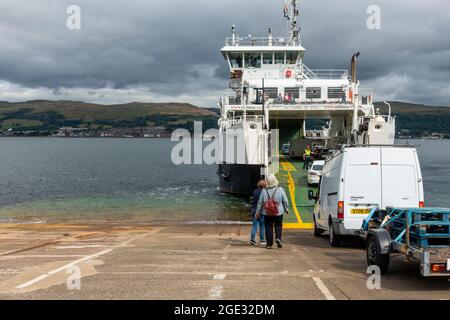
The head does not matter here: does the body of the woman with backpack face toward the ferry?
yes

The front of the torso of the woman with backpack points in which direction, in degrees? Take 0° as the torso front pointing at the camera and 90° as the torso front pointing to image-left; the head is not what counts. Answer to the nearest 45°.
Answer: approximately 180°

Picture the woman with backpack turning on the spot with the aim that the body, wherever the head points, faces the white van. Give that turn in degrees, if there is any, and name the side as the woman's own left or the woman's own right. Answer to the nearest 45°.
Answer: approximately 90° to the woman's own right

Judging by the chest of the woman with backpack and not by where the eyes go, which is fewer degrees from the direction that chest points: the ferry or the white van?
the ferry

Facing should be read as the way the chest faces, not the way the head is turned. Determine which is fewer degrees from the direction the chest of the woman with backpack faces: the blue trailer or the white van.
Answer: the white van

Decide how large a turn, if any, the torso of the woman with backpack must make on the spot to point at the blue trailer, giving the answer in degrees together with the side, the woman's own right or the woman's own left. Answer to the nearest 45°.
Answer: approximately 135° to the woman's own right

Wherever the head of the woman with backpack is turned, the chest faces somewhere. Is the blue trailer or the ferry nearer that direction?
the ferry
